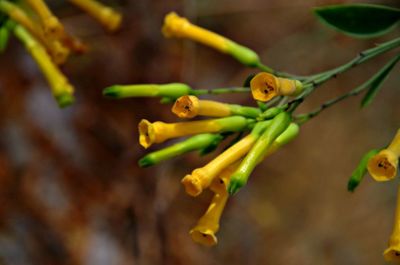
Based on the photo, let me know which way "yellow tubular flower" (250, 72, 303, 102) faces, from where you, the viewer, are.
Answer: facing the viewer and to the left of the viewer

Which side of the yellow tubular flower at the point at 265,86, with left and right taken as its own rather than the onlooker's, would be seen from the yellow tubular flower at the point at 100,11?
right
